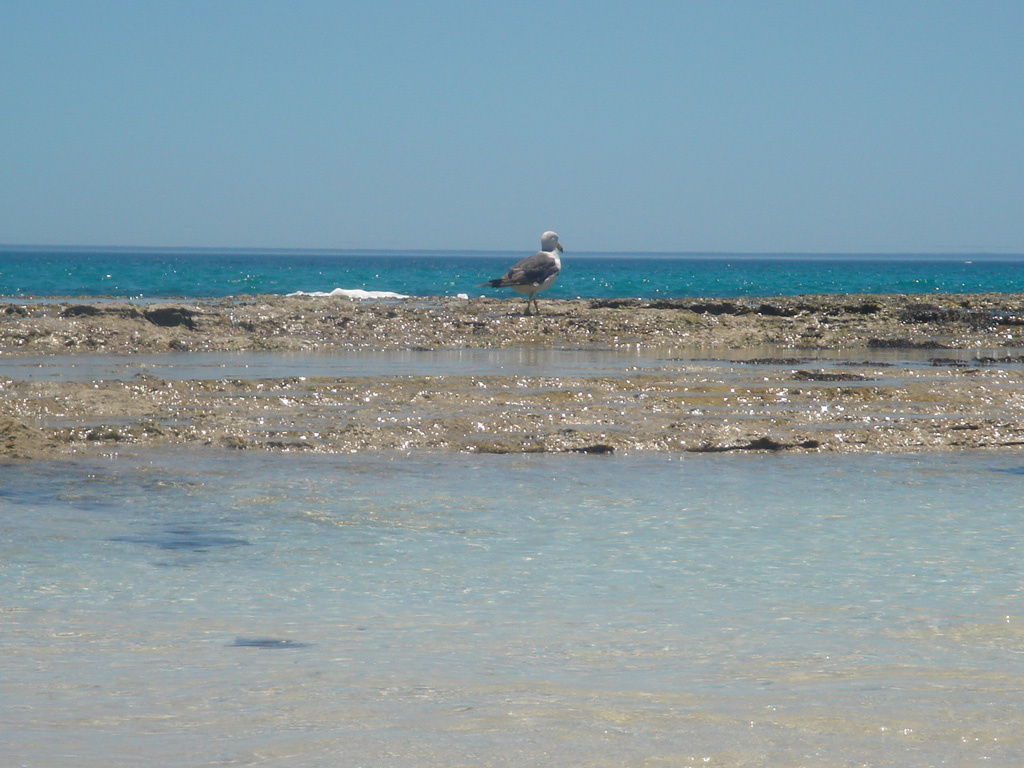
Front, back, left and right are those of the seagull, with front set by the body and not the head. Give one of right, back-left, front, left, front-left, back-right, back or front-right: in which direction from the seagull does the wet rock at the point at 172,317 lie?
back-right

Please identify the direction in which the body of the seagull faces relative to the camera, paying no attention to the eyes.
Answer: to the viewer's right
